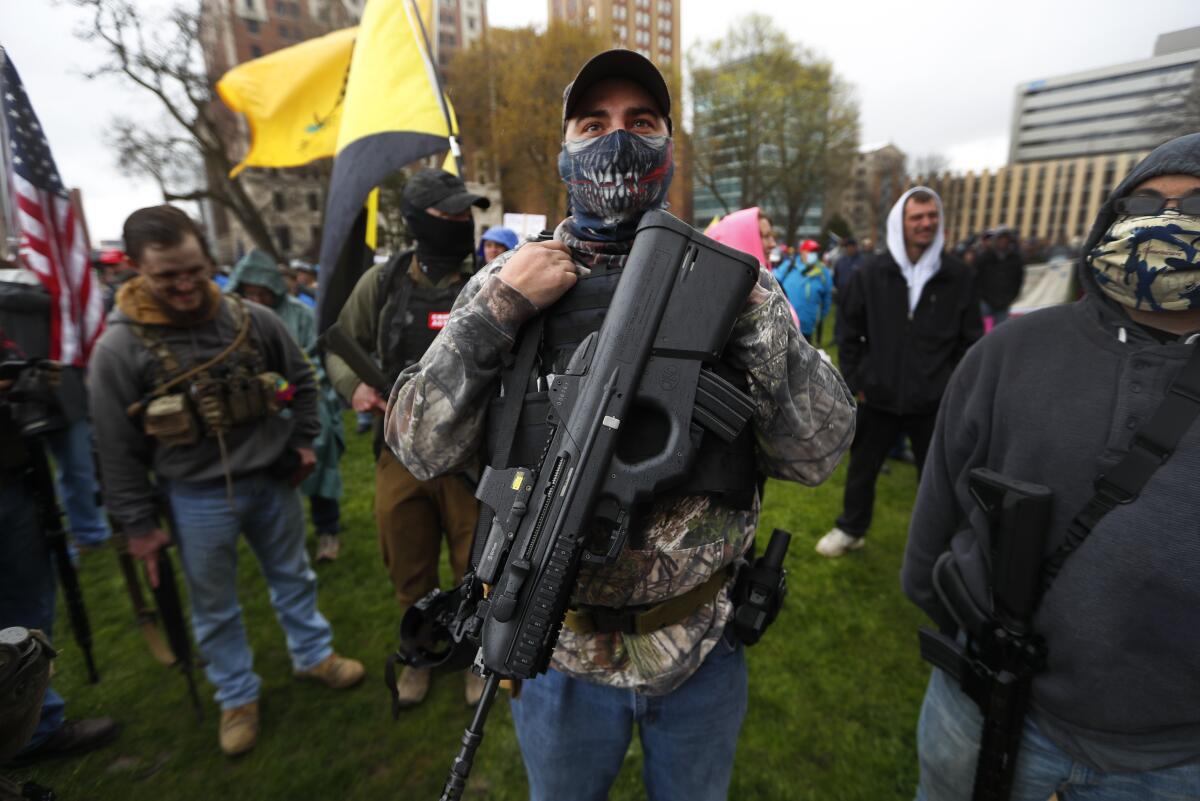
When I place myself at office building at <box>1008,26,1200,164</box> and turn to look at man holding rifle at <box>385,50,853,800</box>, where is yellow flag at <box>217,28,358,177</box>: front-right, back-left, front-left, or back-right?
front-right

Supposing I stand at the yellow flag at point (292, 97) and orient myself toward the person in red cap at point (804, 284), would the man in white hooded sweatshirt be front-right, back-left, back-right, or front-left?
front-right

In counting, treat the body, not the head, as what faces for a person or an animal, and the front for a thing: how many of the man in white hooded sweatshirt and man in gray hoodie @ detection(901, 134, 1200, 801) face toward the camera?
2

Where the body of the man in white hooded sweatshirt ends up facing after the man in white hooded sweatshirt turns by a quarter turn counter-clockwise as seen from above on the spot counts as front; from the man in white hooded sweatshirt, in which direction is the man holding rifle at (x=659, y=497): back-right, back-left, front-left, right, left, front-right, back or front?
right

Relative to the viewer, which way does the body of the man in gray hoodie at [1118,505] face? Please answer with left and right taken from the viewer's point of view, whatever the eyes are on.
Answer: facing the viewer

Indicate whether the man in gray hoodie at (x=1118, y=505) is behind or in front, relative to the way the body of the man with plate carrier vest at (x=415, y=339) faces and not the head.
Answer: in front

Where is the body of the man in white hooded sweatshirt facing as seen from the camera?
toward the camera

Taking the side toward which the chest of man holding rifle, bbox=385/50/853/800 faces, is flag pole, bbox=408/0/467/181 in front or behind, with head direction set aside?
behind

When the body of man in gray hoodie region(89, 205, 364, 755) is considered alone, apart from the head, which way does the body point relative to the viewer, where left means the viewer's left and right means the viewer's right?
facing the viewer and to the right of the viewer

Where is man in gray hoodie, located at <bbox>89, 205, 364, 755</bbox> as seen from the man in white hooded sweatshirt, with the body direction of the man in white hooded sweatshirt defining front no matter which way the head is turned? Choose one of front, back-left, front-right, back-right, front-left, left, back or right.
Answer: front-right

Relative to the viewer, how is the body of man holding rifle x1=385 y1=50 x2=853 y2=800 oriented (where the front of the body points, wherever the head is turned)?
toward the camera

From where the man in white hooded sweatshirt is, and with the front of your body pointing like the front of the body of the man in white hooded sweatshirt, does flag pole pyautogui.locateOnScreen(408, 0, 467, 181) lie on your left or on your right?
on your right

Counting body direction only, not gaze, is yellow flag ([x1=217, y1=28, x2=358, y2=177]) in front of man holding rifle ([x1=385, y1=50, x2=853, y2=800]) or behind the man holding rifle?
behind

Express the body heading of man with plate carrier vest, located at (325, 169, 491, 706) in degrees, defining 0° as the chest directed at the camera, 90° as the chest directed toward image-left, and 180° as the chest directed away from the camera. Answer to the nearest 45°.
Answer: approximately 315°

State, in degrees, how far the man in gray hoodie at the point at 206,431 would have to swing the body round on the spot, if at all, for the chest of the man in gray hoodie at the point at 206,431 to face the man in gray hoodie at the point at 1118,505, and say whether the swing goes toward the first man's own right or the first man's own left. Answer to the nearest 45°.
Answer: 0° — they already face them
